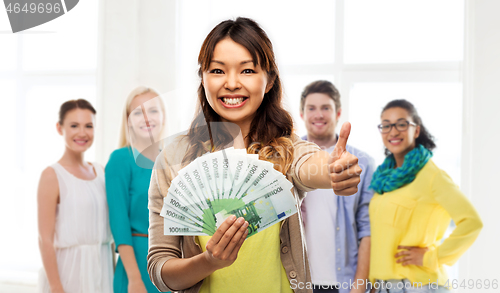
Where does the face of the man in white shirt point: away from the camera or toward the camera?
toward the camera

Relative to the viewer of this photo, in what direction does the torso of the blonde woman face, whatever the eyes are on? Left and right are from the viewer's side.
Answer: facing the viewer and to the right of the viewer

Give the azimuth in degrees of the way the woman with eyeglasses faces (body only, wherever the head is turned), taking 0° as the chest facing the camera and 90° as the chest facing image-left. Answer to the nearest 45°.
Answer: approximately 45°

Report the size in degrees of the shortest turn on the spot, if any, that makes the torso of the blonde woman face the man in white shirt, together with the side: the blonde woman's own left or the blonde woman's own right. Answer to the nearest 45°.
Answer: approximately 45° to the blonde woman's own left

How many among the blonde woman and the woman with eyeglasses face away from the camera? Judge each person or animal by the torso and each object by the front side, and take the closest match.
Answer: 0

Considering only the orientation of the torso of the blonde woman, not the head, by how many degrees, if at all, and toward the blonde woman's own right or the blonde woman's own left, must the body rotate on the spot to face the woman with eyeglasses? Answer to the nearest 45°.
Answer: approximately 45° to the blonde woman's own left
